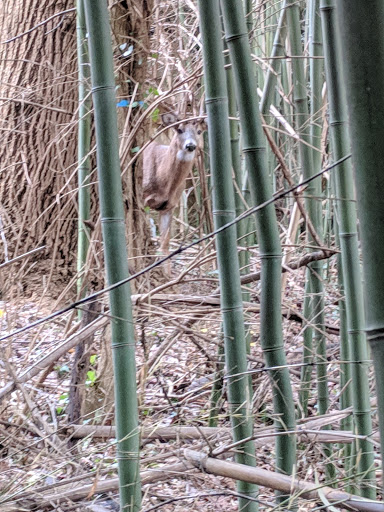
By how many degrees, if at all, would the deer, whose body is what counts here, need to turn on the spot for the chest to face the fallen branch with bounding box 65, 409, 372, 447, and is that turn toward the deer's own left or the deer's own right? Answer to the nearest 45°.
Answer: approximately 45° to the deer's own right

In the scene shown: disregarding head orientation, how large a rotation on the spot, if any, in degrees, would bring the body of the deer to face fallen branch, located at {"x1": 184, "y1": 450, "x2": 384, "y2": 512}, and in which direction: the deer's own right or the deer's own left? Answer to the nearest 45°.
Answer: approximately 45° to the deer's own right

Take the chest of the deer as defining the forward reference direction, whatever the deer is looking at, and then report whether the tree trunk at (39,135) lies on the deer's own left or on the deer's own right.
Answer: on the deer's own right

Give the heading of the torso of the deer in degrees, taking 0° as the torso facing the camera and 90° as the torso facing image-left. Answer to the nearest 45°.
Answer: approximately 315°

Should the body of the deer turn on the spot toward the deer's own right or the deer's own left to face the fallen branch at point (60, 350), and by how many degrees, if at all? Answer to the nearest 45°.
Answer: approximately 45° to the deer's own right

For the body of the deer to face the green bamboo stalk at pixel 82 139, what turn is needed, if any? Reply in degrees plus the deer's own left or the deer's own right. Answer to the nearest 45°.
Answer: approximately 45° to the deer's own right
